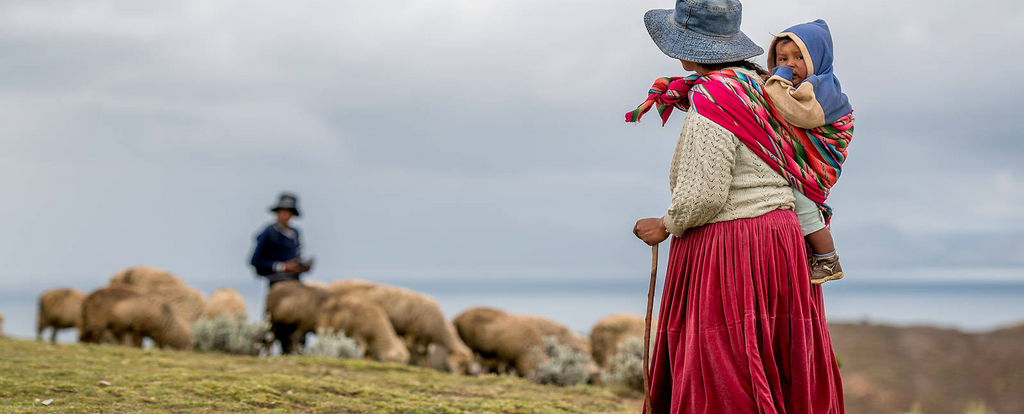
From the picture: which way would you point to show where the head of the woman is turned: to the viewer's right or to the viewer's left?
to the viewer's left

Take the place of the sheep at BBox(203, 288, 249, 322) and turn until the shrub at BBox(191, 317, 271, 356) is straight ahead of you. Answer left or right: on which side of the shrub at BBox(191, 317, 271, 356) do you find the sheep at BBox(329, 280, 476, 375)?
left

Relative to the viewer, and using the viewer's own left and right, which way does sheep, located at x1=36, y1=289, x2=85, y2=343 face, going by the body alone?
facing to the right of the viewer

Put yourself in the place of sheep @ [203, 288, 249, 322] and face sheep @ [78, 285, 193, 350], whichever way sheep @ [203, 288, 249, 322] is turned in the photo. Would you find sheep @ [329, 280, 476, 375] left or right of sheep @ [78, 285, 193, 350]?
left
